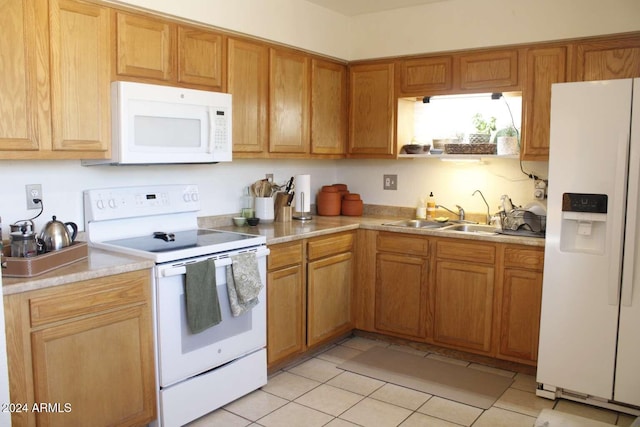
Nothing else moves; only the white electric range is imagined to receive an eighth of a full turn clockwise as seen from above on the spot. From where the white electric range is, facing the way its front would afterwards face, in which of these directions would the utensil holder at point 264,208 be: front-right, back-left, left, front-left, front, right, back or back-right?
back-left

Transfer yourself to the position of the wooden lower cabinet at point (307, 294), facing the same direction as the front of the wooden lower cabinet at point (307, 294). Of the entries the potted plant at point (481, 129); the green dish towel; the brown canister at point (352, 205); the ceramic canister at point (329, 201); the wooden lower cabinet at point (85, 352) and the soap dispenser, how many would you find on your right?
2

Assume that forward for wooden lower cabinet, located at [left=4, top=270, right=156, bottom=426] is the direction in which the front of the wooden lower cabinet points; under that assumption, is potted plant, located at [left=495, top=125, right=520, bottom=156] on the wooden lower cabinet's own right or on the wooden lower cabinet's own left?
on the wooden lower cabinet's own left

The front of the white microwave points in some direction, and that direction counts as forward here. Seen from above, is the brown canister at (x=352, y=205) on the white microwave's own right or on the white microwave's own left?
on the white microwave's own left

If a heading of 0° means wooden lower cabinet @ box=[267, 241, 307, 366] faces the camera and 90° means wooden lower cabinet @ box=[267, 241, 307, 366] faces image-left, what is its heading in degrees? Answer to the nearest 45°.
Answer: approximately 315°

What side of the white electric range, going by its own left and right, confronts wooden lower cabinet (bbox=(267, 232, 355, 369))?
left
